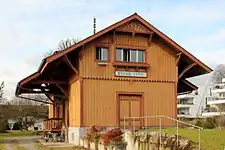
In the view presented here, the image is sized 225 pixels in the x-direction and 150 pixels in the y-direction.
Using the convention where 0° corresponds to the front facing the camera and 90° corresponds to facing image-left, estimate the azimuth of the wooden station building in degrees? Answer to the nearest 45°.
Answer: approximately 0°

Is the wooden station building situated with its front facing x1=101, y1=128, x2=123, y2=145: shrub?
yes
